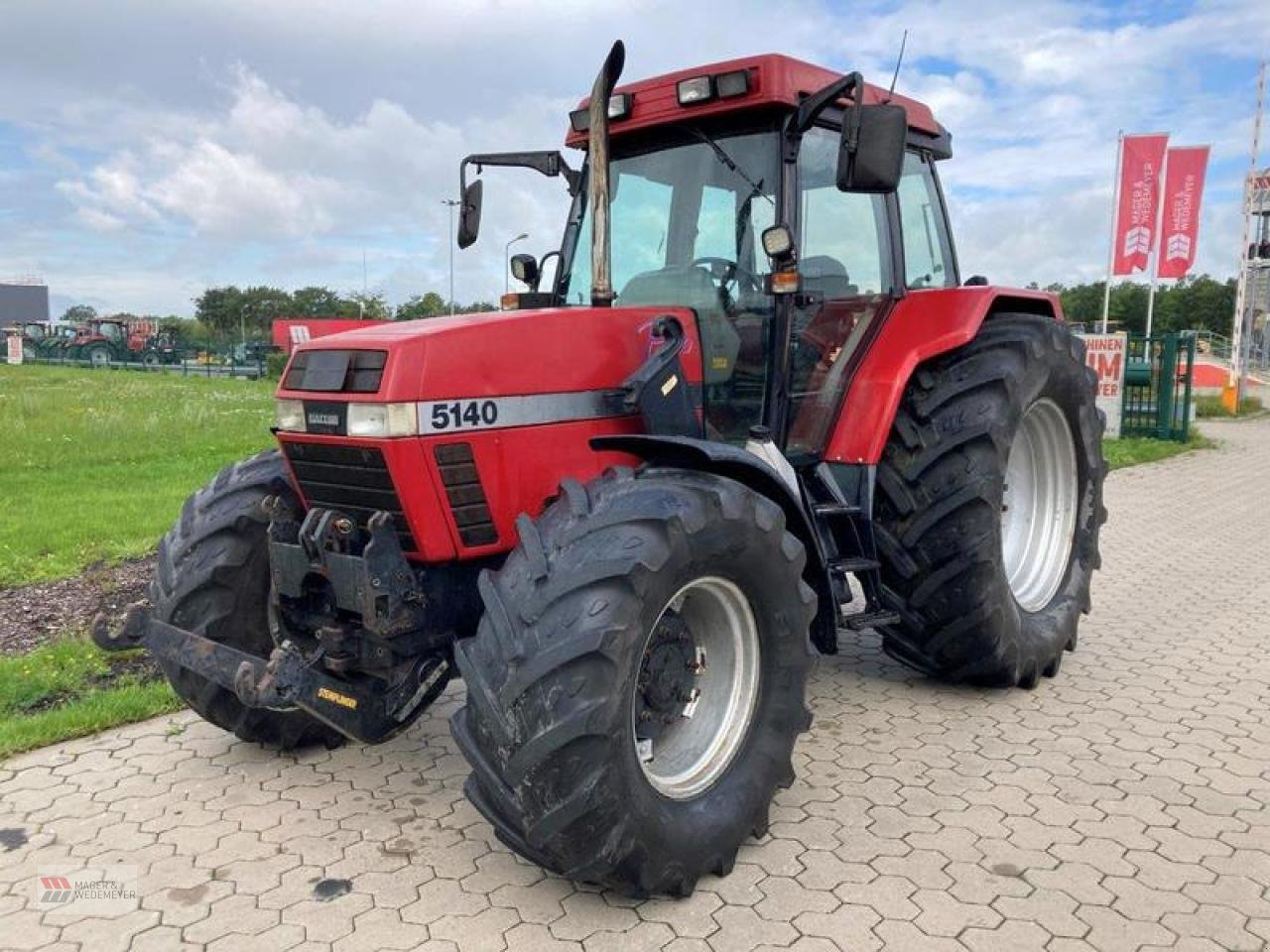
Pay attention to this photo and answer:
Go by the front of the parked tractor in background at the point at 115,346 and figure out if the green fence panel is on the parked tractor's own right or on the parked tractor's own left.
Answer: on the parked tractor's own right

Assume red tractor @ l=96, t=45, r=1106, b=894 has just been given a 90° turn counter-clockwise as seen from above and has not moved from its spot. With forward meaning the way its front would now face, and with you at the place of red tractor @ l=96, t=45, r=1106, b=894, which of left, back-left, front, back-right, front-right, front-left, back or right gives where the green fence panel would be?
left

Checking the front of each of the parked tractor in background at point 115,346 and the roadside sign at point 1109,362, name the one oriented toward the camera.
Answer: the roadside sign

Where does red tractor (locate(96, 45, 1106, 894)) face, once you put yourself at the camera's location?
facing the viewer and to the left of the viewer

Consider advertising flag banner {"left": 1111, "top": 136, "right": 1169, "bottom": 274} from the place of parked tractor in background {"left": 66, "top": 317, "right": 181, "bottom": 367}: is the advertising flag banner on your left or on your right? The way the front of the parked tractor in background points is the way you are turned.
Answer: on your right

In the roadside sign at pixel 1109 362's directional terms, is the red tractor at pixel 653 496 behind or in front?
in front

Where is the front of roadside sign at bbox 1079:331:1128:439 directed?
toward the camera

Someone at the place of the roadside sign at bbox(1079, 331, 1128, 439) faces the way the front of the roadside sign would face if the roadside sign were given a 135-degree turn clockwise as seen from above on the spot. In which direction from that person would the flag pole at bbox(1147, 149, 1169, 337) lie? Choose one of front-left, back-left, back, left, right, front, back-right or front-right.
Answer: front-right

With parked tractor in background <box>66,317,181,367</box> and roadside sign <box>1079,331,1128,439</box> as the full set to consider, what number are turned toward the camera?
1
